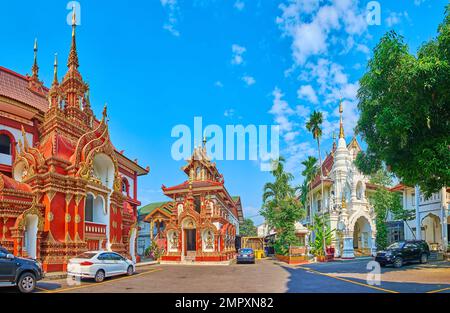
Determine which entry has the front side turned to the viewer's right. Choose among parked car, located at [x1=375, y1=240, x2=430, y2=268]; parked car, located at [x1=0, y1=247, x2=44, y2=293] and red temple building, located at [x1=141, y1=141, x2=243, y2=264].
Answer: parked car, located at [x1=0, y1=247, x2=44, y2=293]

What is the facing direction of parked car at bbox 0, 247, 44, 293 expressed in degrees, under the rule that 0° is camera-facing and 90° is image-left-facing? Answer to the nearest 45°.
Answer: approximately 270°

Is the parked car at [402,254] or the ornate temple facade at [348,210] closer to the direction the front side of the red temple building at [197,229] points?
the parked car

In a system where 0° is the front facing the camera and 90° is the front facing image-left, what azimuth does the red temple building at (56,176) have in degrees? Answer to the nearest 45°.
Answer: approximately 315°

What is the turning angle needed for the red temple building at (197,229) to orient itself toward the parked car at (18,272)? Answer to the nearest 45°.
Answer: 0° — it already faces it

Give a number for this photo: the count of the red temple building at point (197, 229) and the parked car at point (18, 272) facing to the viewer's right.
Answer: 1
